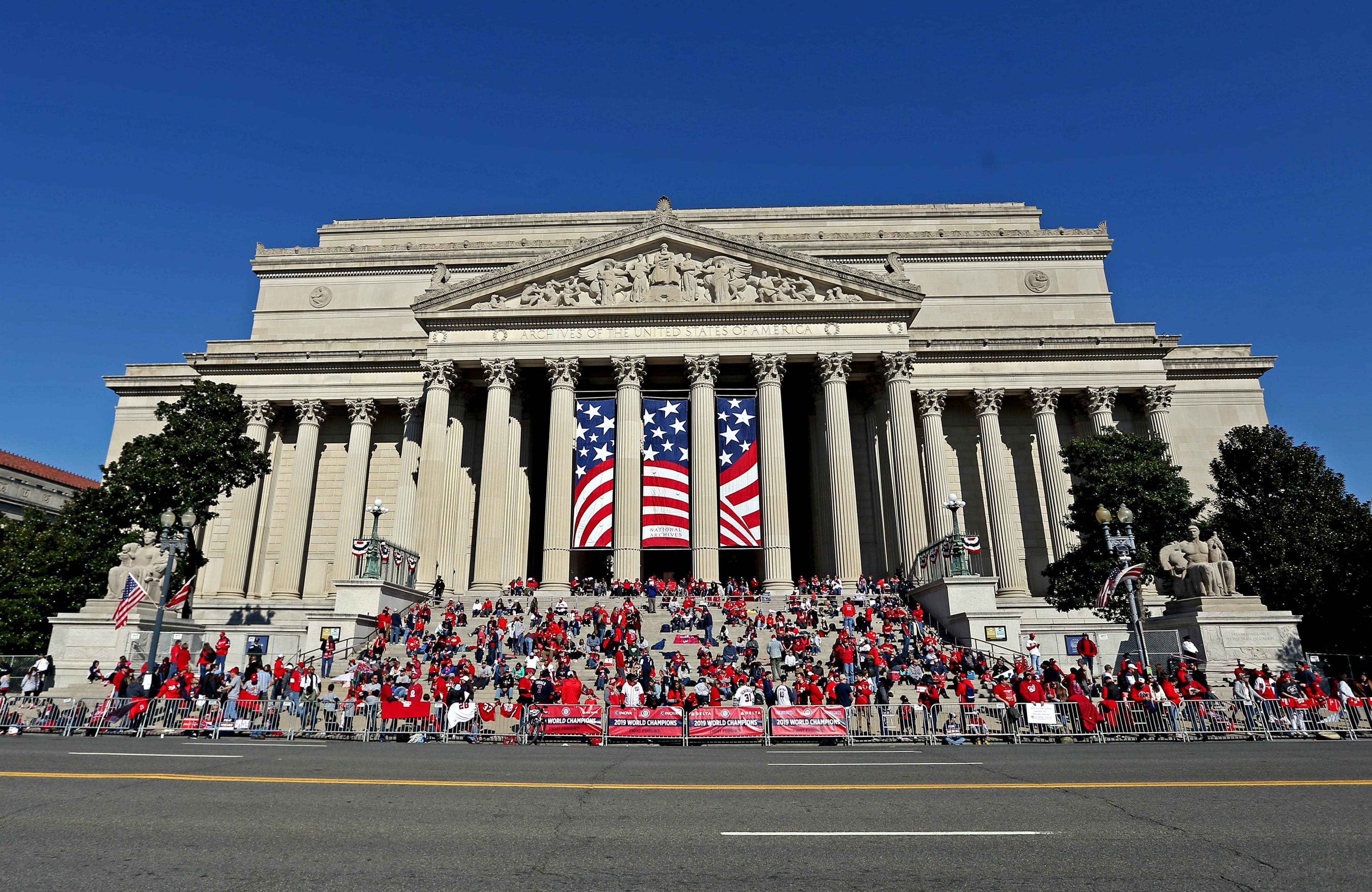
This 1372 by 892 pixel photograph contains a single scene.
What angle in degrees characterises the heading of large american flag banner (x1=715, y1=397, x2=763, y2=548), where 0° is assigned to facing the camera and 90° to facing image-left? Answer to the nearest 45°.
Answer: approximately 0°

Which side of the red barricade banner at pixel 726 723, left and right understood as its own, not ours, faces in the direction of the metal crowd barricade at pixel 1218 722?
left

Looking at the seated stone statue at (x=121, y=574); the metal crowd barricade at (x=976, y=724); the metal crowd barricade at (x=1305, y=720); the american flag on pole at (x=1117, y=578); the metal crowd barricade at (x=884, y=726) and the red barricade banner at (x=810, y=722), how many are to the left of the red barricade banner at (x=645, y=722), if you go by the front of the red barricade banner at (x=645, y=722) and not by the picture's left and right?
5

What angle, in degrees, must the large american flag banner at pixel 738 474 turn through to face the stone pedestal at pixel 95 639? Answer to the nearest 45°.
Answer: approximately 45° to its right

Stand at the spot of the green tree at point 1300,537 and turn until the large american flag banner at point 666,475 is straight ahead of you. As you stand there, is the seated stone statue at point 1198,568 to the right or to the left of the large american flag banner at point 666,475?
left

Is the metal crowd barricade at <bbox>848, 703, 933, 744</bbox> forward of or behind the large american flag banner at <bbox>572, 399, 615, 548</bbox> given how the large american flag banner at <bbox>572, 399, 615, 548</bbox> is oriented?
forward

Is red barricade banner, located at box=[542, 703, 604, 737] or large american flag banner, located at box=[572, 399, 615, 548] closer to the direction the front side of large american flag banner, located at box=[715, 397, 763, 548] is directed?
the red barricade banner
